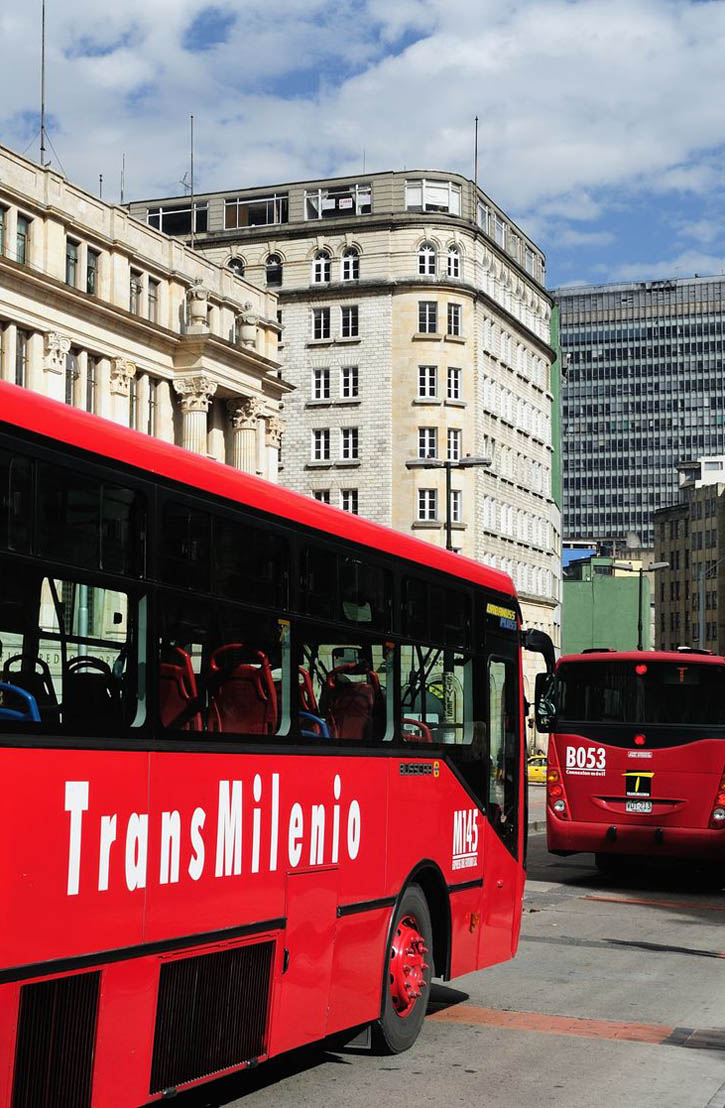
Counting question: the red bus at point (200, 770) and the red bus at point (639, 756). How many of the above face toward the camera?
0

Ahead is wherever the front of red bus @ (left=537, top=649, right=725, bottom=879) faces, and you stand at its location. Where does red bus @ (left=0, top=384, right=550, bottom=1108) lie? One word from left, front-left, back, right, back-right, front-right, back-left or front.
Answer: back

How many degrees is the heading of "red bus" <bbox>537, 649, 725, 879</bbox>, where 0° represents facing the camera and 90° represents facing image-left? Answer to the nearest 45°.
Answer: approximately 180°

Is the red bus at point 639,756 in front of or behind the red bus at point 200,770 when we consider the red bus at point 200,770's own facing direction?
in front

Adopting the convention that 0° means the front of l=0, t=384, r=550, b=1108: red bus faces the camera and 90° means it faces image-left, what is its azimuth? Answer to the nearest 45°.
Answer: approximately 225°
